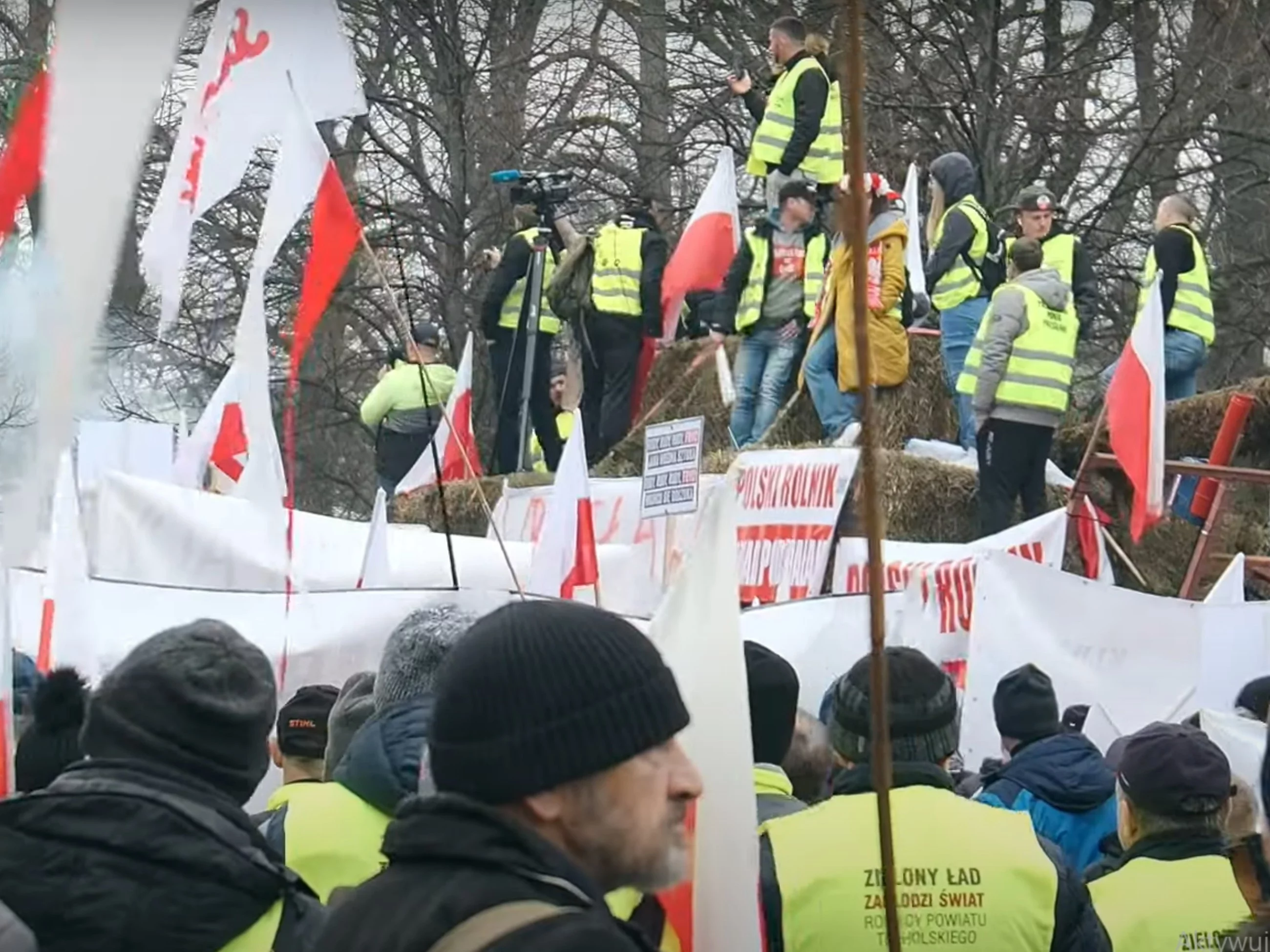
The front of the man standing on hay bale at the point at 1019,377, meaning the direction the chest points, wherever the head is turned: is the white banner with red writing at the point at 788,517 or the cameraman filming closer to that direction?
the cameraman filming

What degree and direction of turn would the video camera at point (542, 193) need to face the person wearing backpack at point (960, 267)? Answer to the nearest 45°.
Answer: approximately 135° to its left

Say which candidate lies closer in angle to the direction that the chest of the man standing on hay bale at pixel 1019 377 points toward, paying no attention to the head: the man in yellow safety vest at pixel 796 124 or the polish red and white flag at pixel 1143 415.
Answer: the man in yellow safety vest

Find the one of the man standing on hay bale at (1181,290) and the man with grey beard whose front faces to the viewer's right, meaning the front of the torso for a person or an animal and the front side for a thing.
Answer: the man with grey beard

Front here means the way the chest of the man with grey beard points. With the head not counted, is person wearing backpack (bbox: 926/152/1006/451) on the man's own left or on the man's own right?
on the man's own left

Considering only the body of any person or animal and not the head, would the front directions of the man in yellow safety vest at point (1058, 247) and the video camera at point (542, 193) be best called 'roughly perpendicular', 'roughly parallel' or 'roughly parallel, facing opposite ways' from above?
roughly perpendicular

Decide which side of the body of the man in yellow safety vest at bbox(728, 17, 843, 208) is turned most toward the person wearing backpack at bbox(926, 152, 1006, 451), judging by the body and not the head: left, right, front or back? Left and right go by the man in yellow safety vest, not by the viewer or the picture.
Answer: back

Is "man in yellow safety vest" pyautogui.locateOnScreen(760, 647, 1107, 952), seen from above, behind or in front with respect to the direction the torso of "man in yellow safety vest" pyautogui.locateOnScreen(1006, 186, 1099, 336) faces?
in front

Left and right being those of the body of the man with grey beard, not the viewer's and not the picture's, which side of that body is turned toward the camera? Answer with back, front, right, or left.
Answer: right

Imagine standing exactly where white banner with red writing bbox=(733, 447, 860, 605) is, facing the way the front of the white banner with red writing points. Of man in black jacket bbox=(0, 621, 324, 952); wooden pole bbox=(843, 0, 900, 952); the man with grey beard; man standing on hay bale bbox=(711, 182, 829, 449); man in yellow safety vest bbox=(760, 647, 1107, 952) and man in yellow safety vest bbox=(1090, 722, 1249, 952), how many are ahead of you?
5
